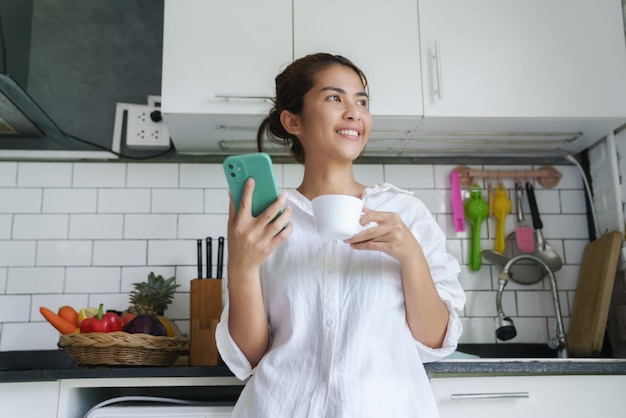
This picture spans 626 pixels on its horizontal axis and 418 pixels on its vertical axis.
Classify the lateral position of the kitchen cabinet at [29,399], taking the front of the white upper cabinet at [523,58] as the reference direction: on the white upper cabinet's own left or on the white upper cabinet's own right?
on the white upper cabinet's own right

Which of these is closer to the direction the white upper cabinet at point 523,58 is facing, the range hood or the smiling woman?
the smiling woman

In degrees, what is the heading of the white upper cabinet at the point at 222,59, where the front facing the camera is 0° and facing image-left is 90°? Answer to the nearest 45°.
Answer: approximately 0°

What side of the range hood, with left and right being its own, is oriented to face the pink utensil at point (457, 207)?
left

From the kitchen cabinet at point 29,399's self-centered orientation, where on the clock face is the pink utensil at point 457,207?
The pink utensil is roughly at 9 o'clock from the kitchen cabinet.
